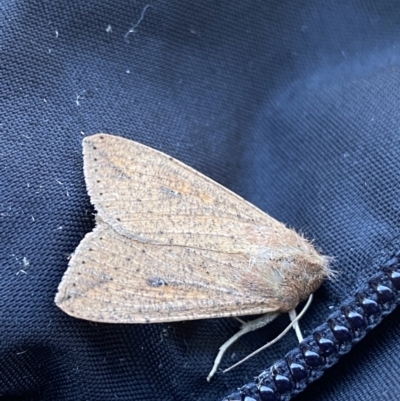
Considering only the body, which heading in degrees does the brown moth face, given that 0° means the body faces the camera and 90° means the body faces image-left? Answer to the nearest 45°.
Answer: approximately 270°
